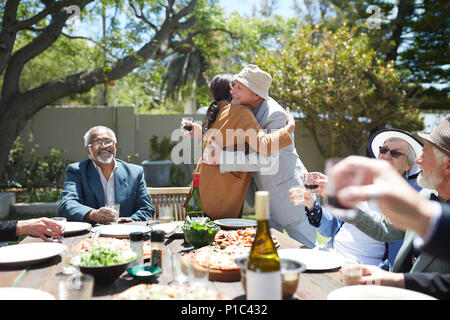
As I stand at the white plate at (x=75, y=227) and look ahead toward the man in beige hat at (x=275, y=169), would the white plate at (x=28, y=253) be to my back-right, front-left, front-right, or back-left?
back-right

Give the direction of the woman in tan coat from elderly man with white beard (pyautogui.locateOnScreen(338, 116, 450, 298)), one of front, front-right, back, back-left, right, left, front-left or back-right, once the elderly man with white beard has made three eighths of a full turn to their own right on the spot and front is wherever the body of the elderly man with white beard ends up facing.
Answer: left

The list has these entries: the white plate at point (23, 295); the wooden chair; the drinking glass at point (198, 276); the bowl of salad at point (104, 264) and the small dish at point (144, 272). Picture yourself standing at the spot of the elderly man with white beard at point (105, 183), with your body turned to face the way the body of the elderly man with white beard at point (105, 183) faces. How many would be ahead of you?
4

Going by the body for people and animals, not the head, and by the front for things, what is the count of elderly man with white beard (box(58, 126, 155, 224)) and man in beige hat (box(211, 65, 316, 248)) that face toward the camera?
1

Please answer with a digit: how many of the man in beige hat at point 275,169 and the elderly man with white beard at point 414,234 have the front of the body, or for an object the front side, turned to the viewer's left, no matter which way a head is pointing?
2

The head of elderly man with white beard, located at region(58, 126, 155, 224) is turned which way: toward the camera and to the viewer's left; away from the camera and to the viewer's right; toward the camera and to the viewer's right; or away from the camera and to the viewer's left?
toward the camera and to the viewer's right

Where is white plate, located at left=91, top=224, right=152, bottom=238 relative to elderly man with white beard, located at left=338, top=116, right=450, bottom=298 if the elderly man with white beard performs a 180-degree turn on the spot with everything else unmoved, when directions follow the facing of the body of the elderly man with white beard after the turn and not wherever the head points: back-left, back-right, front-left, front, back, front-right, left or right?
back

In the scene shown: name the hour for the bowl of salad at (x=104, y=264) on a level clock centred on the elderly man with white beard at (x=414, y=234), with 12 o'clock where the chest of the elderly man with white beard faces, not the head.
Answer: The bowl of salad is roughly at 11 o'clock from the elderly man with white beard.

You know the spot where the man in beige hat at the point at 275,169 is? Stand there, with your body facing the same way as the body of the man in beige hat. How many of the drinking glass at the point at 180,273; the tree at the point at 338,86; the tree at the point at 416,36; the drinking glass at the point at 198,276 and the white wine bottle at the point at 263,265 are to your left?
3

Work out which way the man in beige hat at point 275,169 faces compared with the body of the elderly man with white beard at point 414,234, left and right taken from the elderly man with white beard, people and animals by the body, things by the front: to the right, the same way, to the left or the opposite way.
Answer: the same way

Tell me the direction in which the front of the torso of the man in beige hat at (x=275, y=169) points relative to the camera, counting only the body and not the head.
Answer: to the viewer's left

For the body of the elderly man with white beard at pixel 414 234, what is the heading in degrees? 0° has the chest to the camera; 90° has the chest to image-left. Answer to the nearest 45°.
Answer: approximately 90°

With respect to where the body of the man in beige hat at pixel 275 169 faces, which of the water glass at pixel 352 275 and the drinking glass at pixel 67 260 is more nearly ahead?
the drinking glass

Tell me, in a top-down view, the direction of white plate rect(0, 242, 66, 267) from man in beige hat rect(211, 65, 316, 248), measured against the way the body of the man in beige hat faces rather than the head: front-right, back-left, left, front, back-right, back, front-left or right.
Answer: front-left

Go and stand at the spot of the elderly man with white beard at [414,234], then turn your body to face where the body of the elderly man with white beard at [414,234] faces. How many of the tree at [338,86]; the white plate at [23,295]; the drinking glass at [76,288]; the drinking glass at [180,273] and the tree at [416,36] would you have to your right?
2

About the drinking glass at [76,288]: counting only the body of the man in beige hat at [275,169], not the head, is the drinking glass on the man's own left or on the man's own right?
on the man's own left
